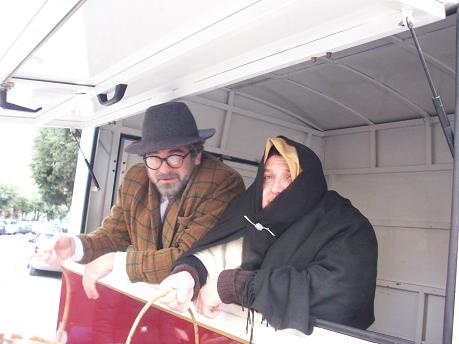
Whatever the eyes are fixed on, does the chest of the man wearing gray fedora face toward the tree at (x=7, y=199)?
no

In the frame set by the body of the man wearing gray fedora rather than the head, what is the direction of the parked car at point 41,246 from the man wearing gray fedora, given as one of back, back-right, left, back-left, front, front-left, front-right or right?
right

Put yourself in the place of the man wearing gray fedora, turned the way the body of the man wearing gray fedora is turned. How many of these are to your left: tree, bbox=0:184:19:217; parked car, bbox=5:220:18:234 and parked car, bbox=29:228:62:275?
0

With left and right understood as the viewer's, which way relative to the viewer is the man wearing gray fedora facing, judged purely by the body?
facing the viewer and to the left of the viewer

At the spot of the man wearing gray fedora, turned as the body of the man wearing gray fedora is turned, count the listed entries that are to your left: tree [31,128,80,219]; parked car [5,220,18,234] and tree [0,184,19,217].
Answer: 0

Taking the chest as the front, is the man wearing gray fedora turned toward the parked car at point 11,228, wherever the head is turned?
no

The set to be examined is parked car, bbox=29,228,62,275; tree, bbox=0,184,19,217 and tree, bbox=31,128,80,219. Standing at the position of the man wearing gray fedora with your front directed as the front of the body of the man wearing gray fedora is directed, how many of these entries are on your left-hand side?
0

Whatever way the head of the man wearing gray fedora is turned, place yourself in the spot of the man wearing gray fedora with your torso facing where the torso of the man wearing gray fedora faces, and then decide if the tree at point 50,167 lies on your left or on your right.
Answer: on your right

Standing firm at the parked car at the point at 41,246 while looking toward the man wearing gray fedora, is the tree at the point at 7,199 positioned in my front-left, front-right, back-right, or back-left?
back-right
